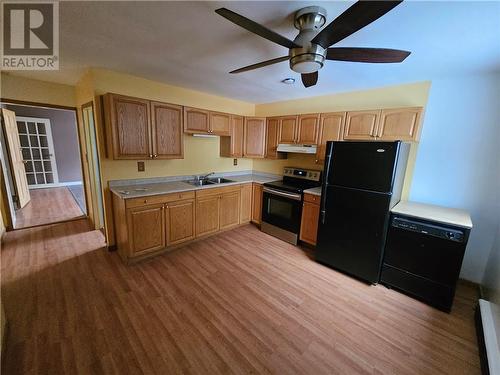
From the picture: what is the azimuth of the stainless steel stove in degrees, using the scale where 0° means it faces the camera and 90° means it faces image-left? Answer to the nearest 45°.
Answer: approximately 45°

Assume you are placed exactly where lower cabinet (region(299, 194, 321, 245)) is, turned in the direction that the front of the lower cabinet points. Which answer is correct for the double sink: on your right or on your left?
on your right

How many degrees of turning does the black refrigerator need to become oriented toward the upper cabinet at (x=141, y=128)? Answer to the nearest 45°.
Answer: approximately 45° to its right

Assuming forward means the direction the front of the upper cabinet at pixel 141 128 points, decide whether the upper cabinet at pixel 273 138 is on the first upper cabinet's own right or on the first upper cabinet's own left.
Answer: on the first upper cabinet's own left

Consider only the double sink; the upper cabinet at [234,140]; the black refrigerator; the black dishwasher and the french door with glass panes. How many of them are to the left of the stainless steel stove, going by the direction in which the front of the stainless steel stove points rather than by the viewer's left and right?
2

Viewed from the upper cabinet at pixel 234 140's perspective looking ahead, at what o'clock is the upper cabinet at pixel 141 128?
the upper cabinet at pixel 141 128 is roughly at 3 o'clock from the upper cabinet at pixel 234 140.

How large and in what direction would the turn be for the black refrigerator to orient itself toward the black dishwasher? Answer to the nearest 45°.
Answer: approximately 135° to its left
